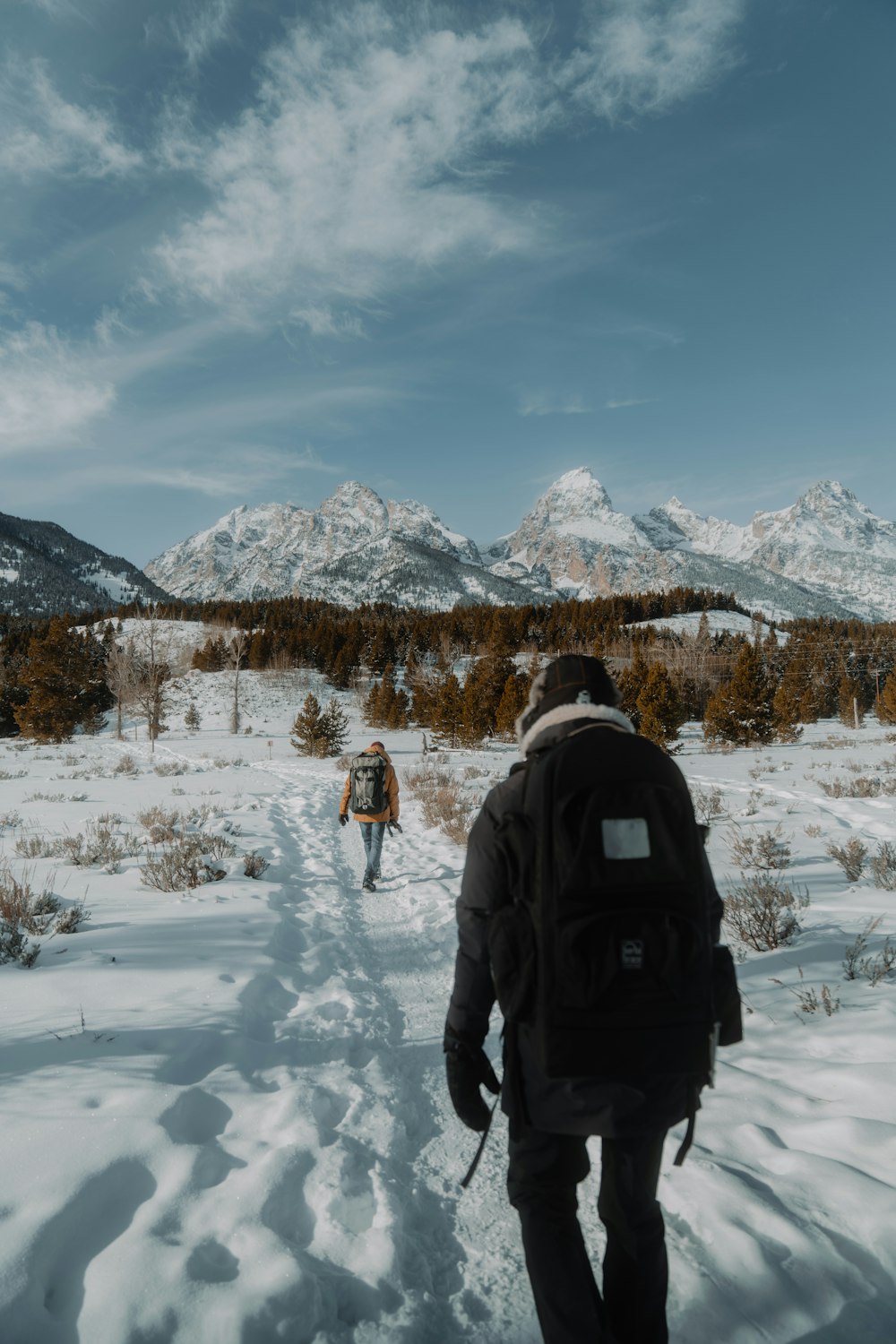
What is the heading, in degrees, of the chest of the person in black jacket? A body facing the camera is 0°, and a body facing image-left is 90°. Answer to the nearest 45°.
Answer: approximately 180°

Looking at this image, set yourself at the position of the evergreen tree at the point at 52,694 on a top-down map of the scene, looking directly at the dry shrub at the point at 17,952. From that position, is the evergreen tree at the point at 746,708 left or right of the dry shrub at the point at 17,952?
left

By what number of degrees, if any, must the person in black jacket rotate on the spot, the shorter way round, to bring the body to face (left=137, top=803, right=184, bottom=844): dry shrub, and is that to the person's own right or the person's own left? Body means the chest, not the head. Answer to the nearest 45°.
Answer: approximately 45° to the person's own left

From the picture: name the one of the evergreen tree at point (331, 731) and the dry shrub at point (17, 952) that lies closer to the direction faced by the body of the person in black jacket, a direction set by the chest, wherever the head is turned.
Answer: the evergreen tree

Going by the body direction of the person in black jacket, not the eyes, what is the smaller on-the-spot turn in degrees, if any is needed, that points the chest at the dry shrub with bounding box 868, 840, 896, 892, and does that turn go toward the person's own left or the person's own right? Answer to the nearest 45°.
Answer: approximately 45° to the person's own right
